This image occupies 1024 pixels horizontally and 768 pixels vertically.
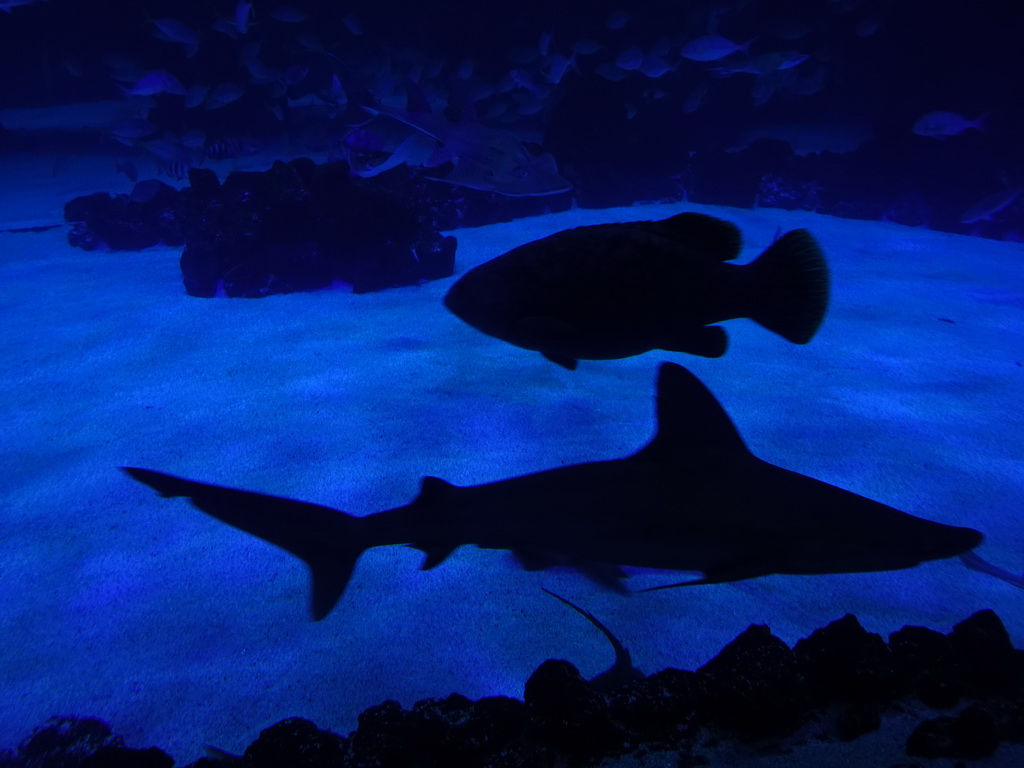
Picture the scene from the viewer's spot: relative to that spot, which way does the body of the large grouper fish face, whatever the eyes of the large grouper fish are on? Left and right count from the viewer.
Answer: facing to the left of the viewer

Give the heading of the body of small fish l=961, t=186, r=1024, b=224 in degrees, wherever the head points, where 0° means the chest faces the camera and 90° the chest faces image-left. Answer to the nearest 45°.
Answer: approximately 90°

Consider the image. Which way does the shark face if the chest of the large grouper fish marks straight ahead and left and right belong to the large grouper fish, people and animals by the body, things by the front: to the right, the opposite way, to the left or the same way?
the opposite way

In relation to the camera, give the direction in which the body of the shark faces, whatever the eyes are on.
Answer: to the viewer's right

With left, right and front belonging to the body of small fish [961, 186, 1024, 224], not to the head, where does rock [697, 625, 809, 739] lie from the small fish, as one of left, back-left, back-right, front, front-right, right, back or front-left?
left

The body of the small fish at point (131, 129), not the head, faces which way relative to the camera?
to the viewer's left
